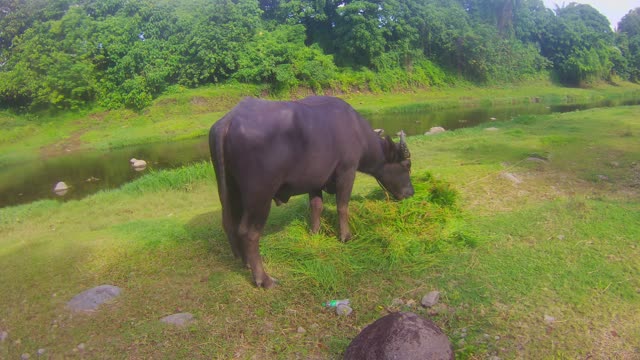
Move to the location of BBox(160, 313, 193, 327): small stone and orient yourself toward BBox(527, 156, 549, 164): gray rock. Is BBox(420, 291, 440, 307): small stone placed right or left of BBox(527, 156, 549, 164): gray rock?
right

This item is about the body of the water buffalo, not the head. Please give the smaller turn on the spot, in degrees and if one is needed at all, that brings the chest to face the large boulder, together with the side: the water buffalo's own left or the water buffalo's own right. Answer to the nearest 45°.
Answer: approximately 90° to the water buffalo's own right

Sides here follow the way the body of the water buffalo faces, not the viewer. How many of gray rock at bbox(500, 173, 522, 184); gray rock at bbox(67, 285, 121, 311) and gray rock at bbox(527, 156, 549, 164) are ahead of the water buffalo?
2

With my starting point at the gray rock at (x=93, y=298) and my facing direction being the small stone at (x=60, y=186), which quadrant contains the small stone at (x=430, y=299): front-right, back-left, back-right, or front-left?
back-right

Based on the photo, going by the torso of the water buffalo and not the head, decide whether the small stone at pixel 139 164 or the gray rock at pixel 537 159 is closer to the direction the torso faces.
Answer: the gray rock

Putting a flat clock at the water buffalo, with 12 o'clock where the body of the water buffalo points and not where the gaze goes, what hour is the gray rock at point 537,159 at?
The gray rock is roughly at 12 o'clock from the water buffalo.

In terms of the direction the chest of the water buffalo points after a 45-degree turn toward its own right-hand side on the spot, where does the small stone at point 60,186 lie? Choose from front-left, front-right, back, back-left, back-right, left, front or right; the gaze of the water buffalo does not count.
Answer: back-left

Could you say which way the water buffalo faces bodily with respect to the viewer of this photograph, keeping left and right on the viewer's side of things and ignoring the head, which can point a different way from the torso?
facing away from the viewer and to the right of the viewer

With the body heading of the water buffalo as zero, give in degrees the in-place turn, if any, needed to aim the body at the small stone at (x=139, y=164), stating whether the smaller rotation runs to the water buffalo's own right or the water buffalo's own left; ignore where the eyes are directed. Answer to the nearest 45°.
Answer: approximately 90° to the water buffalo's own left

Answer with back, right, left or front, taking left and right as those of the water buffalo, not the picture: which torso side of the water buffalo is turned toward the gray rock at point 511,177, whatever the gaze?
front
